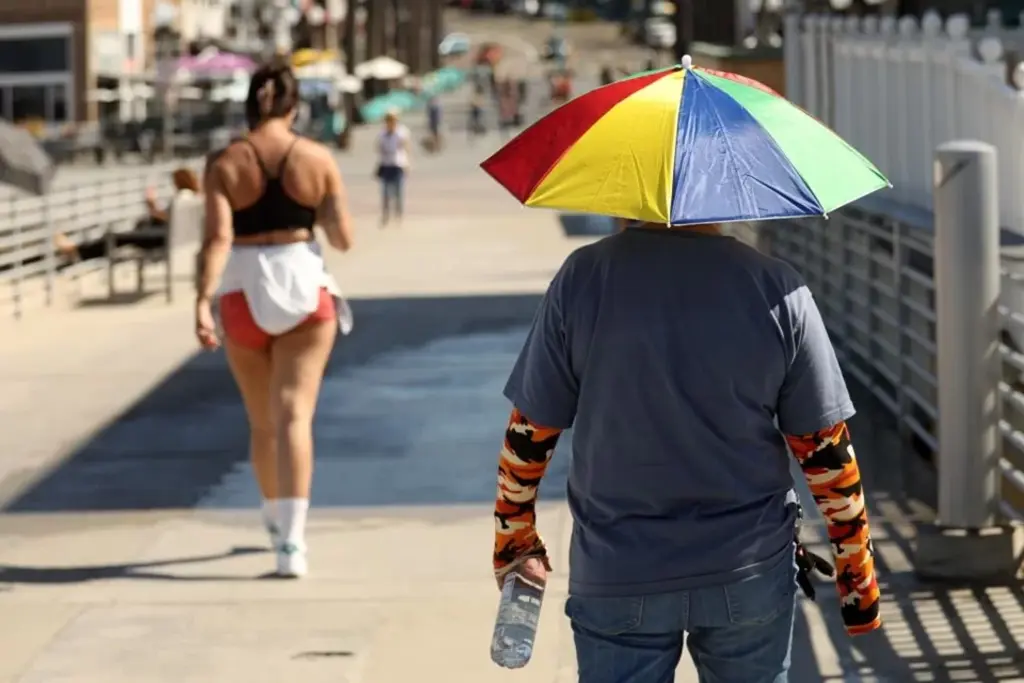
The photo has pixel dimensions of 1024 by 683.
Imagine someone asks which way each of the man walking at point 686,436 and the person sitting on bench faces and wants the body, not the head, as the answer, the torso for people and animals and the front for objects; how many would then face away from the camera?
1

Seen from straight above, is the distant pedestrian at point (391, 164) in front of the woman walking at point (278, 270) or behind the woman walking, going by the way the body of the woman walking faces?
in front

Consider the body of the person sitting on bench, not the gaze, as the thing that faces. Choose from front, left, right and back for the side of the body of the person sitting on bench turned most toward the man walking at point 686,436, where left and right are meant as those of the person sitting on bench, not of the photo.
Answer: left

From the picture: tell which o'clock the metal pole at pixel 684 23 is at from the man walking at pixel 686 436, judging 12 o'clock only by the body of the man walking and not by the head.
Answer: The metal pole is roughly at 12 o'clock from the man walking.

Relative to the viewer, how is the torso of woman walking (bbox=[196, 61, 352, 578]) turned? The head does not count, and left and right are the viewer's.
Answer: facing away from the viewer

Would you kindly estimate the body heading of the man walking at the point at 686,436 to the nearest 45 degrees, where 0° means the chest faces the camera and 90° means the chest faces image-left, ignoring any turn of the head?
approximately 180°

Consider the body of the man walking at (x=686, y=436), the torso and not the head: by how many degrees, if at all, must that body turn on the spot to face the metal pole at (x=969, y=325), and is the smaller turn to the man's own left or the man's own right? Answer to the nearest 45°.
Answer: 0° — they already face it

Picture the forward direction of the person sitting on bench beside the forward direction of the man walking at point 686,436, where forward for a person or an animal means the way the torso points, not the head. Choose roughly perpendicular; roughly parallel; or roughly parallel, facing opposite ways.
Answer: roughly perpendicular

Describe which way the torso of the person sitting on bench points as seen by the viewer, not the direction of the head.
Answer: to the viewer's left

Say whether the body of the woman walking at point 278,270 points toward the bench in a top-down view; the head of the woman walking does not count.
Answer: yes

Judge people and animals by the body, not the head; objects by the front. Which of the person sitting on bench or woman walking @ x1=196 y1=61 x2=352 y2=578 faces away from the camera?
the woman walking

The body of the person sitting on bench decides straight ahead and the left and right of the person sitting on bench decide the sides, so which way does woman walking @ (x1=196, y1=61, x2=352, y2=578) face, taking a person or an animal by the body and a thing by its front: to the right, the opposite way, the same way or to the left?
to the right
